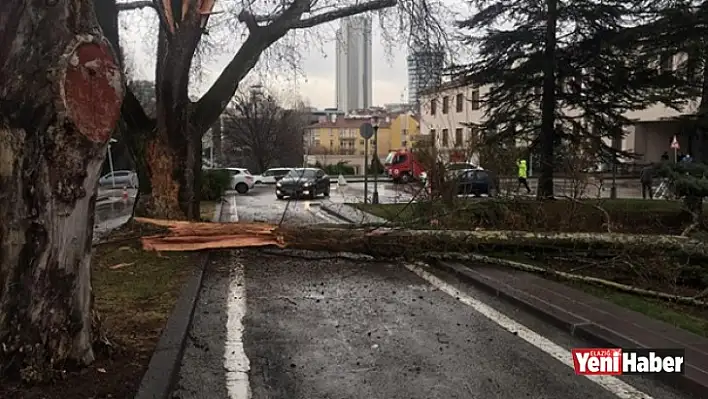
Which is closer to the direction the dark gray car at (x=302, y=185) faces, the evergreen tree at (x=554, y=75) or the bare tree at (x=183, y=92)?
the bare tree

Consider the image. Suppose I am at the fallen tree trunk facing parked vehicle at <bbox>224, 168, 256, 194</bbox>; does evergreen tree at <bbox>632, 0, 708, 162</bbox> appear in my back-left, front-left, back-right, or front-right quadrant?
front-right

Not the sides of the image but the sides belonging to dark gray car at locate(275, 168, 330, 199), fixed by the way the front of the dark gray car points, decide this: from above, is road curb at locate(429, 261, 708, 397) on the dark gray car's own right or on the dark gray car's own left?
on the dark gray car's own left

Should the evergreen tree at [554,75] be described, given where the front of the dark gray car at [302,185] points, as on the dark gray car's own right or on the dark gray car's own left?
on the dark gray car's own left

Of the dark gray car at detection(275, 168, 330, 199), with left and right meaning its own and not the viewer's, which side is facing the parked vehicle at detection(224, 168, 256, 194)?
right

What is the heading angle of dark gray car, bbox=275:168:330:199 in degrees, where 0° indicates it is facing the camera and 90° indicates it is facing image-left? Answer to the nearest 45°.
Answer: approximately 45°

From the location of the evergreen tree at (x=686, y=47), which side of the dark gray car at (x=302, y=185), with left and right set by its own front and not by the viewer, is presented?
left

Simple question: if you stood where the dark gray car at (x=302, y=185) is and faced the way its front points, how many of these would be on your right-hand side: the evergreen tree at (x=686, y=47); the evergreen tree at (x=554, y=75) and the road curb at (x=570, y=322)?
0

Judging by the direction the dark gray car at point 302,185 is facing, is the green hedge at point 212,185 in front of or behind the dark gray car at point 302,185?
in front

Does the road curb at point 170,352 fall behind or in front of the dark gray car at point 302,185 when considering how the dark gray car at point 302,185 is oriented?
in front

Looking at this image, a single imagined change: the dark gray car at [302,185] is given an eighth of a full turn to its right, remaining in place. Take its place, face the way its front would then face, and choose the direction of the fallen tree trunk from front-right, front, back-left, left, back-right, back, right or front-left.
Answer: left

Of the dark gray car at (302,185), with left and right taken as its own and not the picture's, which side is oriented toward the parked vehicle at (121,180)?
right
